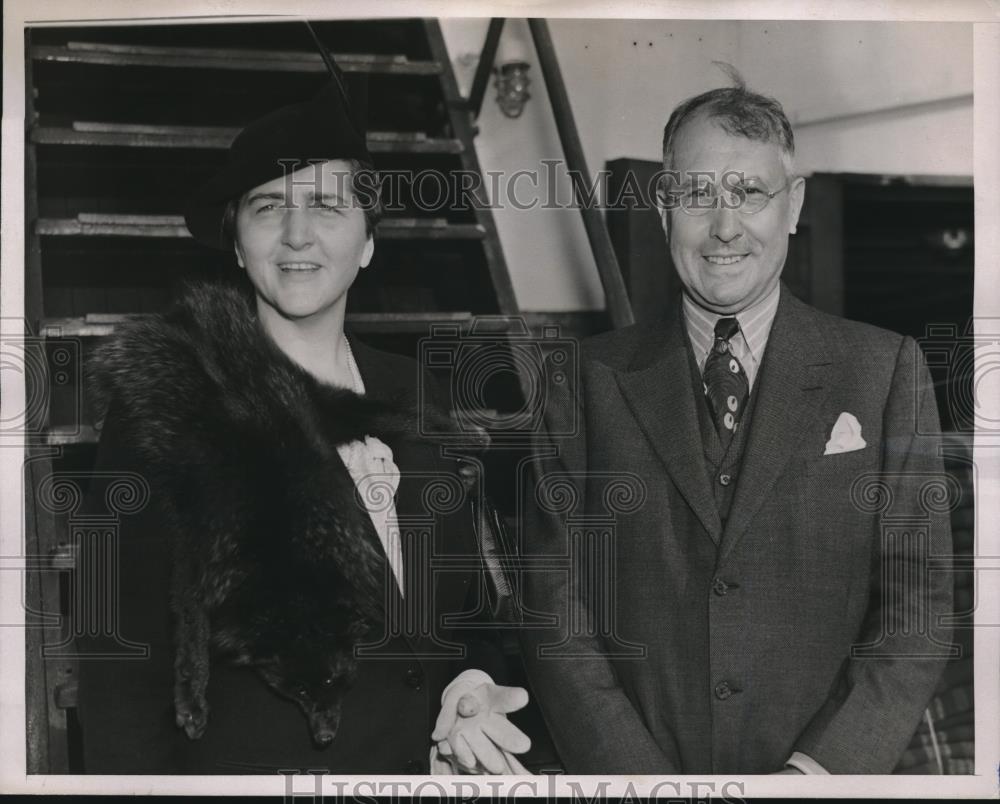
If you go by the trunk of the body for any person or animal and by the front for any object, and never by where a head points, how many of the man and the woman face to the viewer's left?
0

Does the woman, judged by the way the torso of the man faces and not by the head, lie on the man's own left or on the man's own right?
on the man's own right

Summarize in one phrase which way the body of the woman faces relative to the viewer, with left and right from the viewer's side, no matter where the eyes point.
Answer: facing the viewer and to the right of the viewer

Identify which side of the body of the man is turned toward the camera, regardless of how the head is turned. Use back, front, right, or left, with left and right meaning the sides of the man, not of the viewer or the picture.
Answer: front
